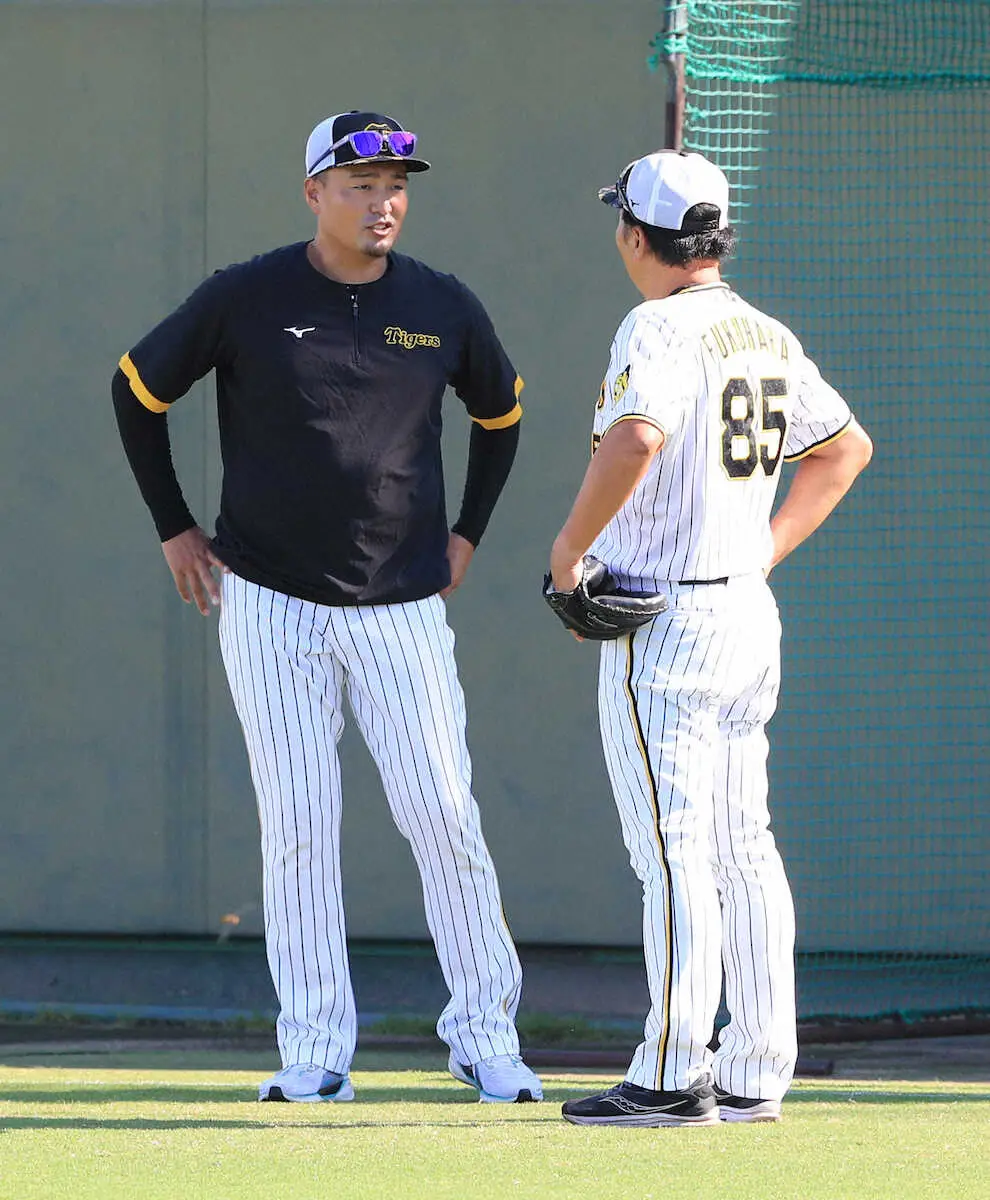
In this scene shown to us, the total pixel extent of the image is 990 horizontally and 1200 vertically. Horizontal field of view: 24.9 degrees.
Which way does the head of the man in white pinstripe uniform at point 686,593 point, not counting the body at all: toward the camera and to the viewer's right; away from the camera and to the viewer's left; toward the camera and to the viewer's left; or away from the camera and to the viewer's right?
away from the camera and to the viewer's left

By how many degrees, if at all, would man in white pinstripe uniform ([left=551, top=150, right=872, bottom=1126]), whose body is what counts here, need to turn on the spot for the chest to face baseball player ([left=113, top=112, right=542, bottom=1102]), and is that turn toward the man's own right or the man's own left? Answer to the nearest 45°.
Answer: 0° — they already face them

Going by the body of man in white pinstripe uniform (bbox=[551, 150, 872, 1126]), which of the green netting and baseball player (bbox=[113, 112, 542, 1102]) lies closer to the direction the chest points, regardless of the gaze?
the baseball player

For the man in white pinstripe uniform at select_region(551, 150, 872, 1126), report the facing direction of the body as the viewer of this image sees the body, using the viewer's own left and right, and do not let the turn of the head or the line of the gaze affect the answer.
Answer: facing away from the viewer and to the left of the viewer

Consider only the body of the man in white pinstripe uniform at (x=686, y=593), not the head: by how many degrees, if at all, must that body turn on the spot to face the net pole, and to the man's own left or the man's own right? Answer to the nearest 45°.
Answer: approximately 45° to the man's own right

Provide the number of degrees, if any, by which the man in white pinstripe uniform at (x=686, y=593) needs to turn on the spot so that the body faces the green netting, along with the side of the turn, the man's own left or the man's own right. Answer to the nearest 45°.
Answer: approximately 45° to the man's own right
